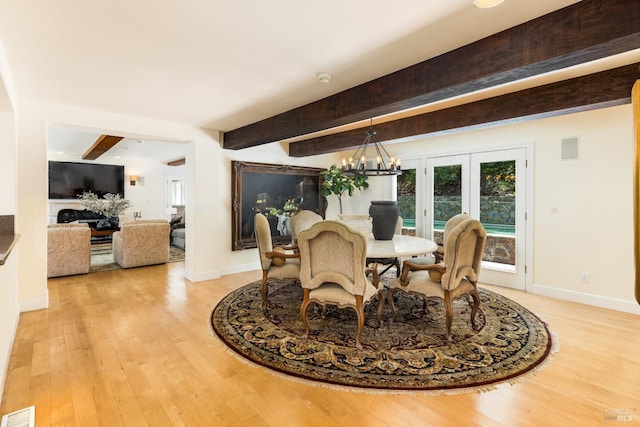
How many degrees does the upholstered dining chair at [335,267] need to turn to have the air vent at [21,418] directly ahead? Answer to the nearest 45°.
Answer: approximately 180°

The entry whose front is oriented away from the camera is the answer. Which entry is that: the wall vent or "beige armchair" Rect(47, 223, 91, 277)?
the beige armchair

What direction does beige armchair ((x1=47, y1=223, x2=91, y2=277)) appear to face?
away from the camera

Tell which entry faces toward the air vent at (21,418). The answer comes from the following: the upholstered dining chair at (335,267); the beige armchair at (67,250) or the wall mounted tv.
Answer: the wall mounted tv

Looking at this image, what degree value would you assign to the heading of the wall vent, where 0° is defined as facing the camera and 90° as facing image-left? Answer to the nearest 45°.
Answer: approximately 0°

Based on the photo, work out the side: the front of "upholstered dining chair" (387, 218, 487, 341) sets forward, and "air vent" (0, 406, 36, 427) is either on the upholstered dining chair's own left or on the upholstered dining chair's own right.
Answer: on the upholstered dining chair's own left

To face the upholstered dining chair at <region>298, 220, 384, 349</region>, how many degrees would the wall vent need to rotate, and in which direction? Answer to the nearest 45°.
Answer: approximately 45° to its right

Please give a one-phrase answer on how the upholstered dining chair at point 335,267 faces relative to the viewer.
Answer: facing away from the viewer and to the right of the viewer

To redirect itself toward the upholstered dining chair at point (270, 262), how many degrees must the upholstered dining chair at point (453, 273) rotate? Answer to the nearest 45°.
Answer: approximately 45° to its left

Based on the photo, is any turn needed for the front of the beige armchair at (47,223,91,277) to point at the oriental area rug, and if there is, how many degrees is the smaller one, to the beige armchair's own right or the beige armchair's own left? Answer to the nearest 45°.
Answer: approximately 135° to the beige armchair's own right

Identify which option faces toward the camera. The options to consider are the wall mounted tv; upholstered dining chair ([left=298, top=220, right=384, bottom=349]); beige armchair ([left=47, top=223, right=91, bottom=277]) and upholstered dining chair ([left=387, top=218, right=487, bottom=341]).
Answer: the wall mounted tv

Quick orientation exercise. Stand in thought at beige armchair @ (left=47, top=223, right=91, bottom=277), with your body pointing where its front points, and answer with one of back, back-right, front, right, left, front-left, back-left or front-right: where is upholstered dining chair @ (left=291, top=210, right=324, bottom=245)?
back-right

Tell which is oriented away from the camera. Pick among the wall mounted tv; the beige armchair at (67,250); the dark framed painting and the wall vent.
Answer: the beige armchair
